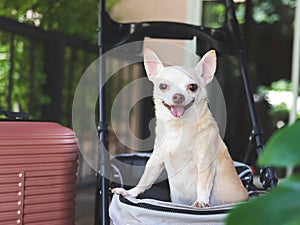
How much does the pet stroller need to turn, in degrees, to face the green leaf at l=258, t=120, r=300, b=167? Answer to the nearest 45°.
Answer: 0° — it already faces it

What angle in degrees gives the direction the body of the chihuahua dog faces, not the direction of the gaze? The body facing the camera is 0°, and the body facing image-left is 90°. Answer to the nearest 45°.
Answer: approximately 45°

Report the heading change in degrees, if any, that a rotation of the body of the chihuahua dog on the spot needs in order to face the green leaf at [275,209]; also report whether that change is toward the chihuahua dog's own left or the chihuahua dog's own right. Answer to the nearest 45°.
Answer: approximately 45° to the chihuahua dog's own left
